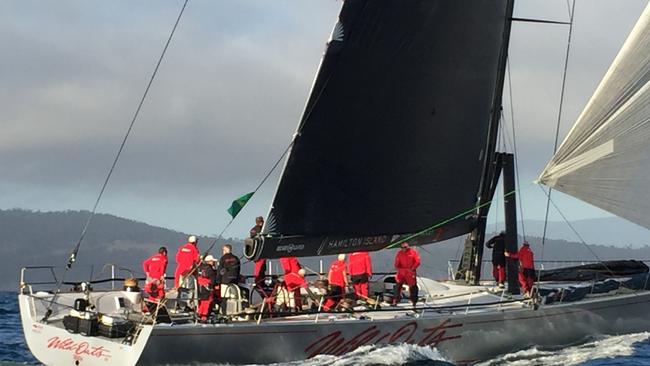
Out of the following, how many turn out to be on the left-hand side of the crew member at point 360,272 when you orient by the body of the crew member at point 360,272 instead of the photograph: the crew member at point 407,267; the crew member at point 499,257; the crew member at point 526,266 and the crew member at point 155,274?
1

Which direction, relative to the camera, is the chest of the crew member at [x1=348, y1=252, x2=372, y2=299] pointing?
away from the camera

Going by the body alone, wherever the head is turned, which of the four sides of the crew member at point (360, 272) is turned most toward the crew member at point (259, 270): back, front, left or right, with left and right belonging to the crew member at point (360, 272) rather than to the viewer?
left

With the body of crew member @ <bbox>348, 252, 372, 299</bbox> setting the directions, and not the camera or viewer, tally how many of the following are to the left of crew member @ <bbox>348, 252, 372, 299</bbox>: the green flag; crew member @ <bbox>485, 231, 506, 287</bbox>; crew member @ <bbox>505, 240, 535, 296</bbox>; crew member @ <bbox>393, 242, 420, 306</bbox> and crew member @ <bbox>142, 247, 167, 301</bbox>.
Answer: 2

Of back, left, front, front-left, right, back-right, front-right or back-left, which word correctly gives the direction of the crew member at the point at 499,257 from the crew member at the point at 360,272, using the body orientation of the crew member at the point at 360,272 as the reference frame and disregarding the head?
front-right

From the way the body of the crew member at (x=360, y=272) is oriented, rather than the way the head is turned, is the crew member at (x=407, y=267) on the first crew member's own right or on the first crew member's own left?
on the first crew member's own right
